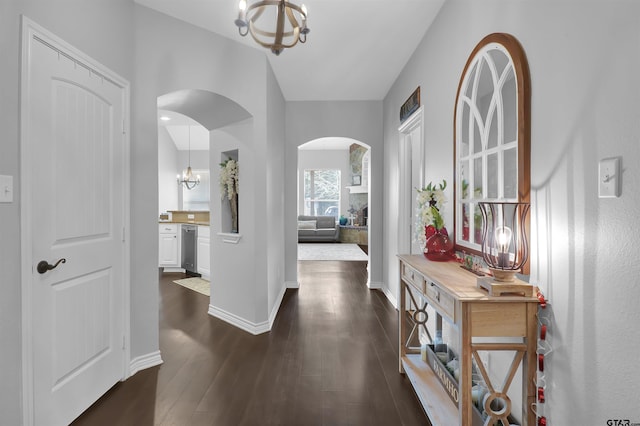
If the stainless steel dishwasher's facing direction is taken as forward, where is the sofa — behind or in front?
behind

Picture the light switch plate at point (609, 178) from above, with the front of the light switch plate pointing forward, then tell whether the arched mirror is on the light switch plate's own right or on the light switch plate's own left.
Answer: on the light switch plate's own right

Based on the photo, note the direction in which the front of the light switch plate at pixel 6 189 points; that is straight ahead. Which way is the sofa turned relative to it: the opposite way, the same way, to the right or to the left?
to the right

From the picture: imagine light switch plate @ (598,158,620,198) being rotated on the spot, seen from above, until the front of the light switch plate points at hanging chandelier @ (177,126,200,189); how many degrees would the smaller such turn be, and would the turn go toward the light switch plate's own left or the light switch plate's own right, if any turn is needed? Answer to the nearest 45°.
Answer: approximately 45° to the light switch plate's own right

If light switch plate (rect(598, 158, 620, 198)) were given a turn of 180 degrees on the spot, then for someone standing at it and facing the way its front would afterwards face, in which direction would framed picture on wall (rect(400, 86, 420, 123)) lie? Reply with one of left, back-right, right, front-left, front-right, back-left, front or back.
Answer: left

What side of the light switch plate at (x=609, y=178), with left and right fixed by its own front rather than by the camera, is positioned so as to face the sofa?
right

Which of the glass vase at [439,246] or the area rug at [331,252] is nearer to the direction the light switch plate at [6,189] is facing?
the glass vase

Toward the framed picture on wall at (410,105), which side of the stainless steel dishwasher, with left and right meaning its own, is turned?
left

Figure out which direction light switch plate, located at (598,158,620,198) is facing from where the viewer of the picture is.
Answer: facing the viewer and to the left of the viewer

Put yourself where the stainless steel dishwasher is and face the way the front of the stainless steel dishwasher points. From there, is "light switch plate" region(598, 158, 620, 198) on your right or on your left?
on your left

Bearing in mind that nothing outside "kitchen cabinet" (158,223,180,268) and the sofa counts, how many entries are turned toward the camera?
2

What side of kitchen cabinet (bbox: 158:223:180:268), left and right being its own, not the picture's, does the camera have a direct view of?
front

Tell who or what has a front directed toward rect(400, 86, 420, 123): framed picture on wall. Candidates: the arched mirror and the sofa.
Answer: the sofa

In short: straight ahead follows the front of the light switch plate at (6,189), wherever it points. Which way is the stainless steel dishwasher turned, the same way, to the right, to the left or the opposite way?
to the right

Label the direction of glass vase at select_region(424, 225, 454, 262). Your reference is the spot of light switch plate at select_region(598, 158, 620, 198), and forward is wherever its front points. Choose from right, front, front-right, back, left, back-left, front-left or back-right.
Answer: right

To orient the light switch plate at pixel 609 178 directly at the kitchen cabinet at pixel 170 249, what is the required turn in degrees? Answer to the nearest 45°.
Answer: approximately 45° to its right

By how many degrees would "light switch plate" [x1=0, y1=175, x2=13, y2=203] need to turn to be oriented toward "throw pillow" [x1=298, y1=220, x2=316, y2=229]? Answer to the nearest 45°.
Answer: approximately 90° to its left

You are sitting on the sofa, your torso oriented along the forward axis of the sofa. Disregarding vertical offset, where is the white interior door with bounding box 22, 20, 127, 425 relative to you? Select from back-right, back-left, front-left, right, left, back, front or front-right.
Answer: front
